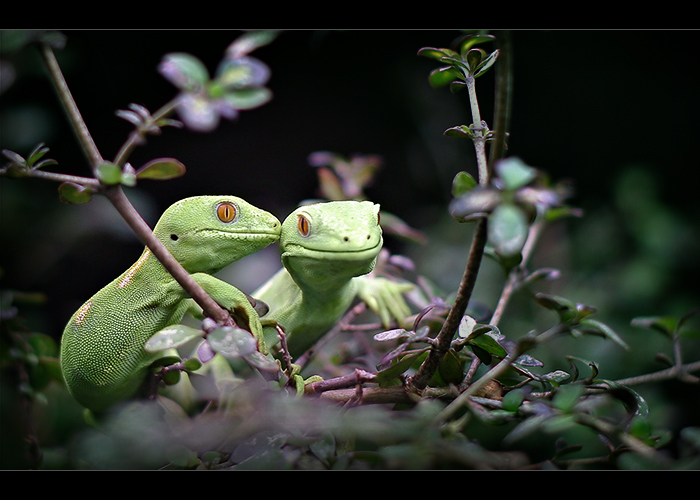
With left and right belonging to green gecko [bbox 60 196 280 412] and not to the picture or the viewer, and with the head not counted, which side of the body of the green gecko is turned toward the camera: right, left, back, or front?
right

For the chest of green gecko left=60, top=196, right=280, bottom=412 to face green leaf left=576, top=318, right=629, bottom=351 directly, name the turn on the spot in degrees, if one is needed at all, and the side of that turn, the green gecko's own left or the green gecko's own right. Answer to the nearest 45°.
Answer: approximately 45° to the green gecko's own right

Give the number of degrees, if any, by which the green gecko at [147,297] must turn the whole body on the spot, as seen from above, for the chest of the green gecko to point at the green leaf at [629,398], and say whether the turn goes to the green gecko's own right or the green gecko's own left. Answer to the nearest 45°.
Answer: approximately 45° to the green gecko's own right

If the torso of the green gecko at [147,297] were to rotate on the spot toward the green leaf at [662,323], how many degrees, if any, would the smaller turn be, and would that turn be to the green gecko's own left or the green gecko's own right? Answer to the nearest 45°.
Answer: approximately 45° to the green gecko's own right
